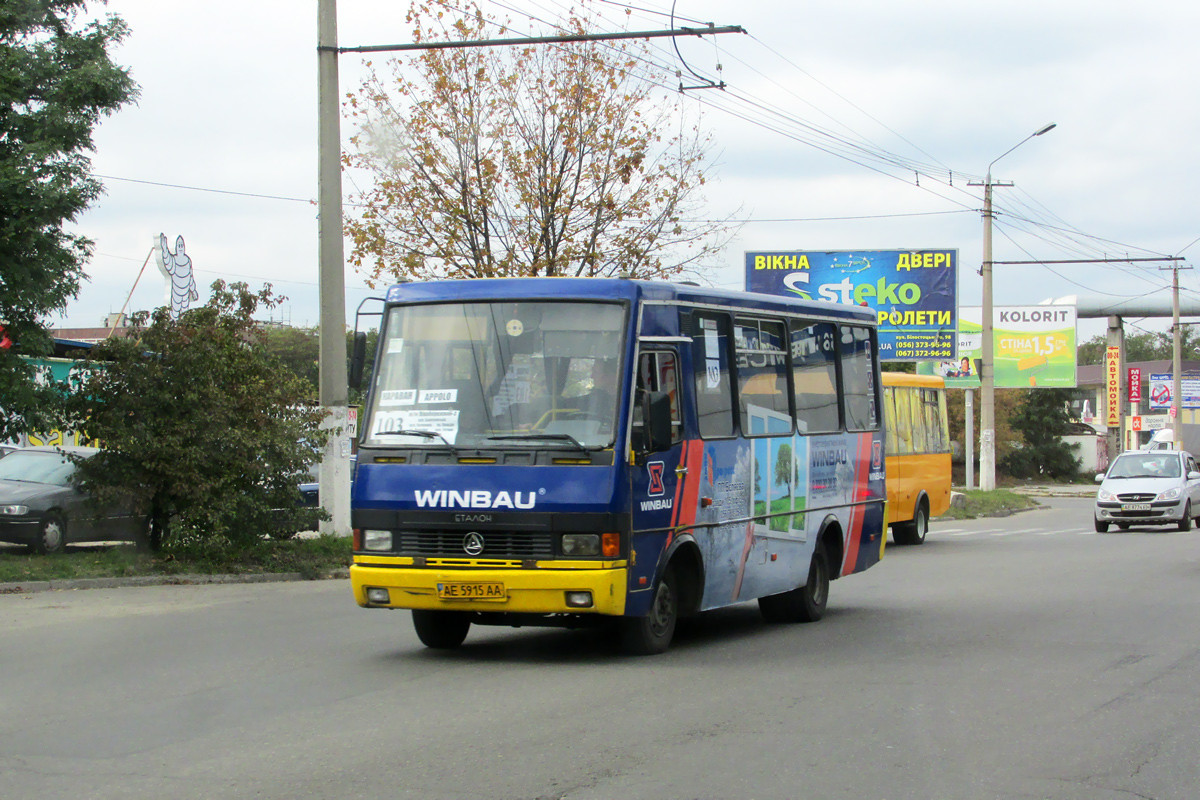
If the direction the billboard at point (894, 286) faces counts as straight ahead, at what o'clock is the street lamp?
The street lamp is roughly at 8 o'clock from the billboard.

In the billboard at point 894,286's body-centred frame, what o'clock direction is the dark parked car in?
The dark parked car is roughly at 1 o'clock from the billboard.

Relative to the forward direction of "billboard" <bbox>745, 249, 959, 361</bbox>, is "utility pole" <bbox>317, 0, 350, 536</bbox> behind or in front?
in front

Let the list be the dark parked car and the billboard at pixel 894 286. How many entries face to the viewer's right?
0

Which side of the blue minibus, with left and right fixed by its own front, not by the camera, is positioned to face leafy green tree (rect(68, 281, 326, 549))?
right

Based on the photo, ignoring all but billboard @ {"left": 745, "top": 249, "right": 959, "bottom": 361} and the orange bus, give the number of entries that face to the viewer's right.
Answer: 0

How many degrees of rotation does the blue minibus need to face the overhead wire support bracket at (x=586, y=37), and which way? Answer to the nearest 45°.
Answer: approximately 135° to its right

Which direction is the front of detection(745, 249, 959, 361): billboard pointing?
toward the camera

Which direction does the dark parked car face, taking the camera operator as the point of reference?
facing the viewer and to the left of the viewer

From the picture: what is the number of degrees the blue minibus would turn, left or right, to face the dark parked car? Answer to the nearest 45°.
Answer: approximately 90° to its right
